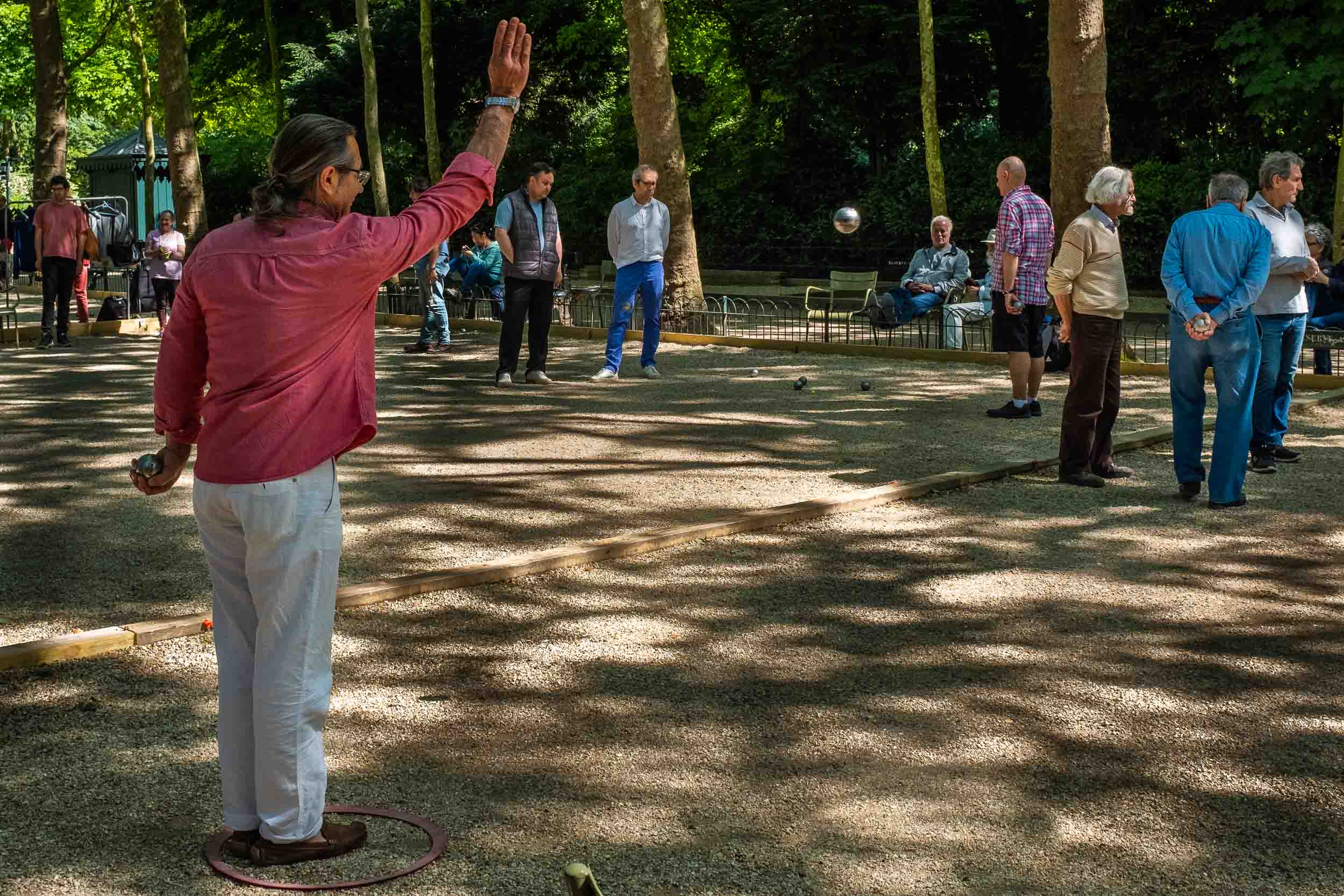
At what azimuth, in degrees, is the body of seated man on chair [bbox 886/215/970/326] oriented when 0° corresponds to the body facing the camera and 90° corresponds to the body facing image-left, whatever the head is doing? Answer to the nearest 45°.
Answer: approximately 45°

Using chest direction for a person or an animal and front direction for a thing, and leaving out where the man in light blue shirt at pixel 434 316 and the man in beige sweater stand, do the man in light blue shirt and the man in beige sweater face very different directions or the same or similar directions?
very different directions

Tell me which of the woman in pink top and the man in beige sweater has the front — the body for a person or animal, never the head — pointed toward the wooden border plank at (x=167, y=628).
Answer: the woman in pink top

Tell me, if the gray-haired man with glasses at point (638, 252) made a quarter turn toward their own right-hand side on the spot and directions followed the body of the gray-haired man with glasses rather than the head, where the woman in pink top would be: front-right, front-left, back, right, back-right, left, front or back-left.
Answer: front-right

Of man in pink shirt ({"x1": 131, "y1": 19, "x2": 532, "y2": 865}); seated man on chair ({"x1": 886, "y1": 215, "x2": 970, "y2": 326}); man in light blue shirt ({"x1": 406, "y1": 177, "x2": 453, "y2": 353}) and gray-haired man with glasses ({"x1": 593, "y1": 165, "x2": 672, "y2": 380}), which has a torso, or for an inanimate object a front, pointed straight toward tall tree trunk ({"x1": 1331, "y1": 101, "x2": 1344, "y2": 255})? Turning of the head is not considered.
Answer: the man in pink shirt

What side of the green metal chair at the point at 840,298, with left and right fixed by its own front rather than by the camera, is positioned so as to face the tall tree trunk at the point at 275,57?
right

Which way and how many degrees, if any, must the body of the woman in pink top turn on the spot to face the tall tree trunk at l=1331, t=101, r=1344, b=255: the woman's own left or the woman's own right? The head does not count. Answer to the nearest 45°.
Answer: approximately 90° to the woman's own left

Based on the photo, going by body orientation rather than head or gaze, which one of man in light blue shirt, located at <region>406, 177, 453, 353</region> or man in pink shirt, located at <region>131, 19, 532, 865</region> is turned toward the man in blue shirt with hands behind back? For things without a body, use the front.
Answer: the man in pink shirt

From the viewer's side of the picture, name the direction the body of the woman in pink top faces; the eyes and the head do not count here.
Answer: toward the camera

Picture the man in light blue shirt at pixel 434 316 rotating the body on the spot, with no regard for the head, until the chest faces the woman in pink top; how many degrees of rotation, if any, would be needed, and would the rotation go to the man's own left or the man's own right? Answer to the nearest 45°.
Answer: approximately 45° to the man's own right

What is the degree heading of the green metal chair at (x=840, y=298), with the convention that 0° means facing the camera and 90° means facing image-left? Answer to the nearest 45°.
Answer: approximately 45°

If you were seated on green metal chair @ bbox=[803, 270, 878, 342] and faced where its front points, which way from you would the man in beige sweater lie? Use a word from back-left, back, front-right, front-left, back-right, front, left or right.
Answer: front-left

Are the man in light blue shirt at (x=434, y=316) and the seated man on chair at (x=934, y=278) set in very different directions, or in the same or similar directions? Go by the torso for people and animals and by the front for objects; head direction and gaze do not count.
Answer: same or similar directions

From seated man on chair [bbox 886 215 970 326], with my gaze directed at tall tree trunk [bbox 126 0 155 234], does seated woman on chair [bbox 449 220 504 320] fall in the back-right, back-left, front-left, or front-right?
front-left

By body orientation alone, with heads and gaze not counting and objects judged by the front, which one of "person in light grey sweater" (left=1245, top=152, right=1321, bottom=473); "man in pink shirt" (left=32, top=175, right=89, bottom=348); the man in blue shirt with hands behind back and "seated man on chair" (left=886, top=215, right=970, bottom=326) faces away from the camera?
the man in blue shirt with hands behind back

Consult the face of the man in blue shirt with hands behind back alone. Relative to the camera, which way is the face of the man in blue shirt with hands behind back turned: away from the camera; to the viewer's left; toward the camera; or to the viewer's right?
away from the camera

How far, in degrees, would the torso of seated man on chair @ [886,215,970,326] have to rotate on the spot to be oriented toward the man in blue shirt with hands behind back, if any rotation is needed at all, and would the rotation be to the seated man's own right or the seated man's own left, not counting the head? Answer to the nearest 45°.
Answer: approximately 45° to the seated man's own left

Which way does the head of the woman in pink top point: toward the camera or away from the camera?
toward the camera
